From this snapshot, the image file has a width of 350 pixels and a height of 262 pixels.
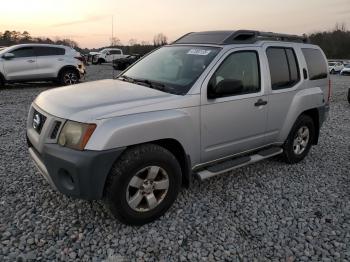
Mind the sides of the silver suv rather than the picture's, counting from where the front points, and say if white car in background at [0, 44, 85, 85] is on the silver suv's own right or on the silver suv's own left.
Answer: on the silver suv's own right

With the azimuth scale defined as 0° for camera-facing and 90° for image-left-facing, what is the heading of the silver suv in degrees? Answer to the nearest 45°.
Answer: approximately 45°

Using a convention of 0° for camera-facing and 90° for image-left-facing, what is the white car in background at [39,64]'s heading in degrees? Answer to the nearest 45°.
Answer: approximately 90°

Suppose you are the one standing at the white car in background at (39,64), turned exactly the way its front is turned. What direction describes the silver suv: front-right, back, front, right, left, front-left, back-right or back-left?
left

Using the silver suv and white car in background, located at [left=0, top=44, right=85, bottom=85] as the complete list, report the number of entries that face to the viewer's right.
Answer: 0
